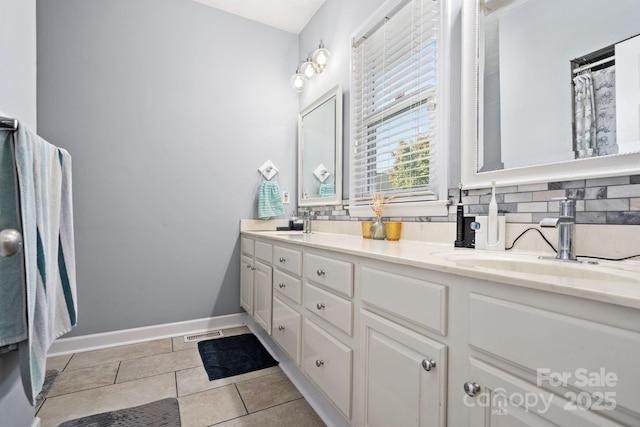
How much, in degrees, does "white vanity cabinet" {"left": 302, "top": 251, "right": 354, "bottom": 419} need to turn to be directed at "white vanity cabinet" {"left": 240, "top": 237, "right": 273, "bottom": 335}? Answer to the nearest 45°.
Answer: approximately 90° to its right

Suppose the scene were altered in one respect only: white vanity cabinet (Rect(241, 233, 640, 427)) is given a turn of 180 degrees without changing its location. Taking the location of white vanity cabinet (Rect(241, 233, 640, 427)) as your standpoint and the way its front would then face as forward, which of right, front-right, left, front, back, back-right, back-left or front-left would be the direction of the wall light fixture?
left

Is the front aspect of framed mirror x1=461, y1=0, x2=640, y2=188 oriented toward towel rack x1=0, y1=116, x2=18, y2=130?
yes

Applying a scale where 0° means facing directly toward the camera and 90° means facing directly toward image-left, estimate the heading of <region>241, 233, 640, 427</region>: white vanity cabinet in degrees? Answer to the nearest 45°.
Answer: approximately 45°

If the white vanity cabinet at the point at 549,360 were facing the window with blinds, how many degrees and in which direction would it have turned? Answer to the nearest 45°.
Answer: approximately 90° to its right

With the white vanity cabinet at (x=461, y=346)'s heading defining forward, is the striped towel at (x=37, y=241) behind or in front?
in front

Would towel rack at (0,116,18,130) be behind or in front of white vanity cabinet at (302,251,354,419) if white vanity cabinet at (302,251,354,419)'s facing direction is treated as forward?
in front
